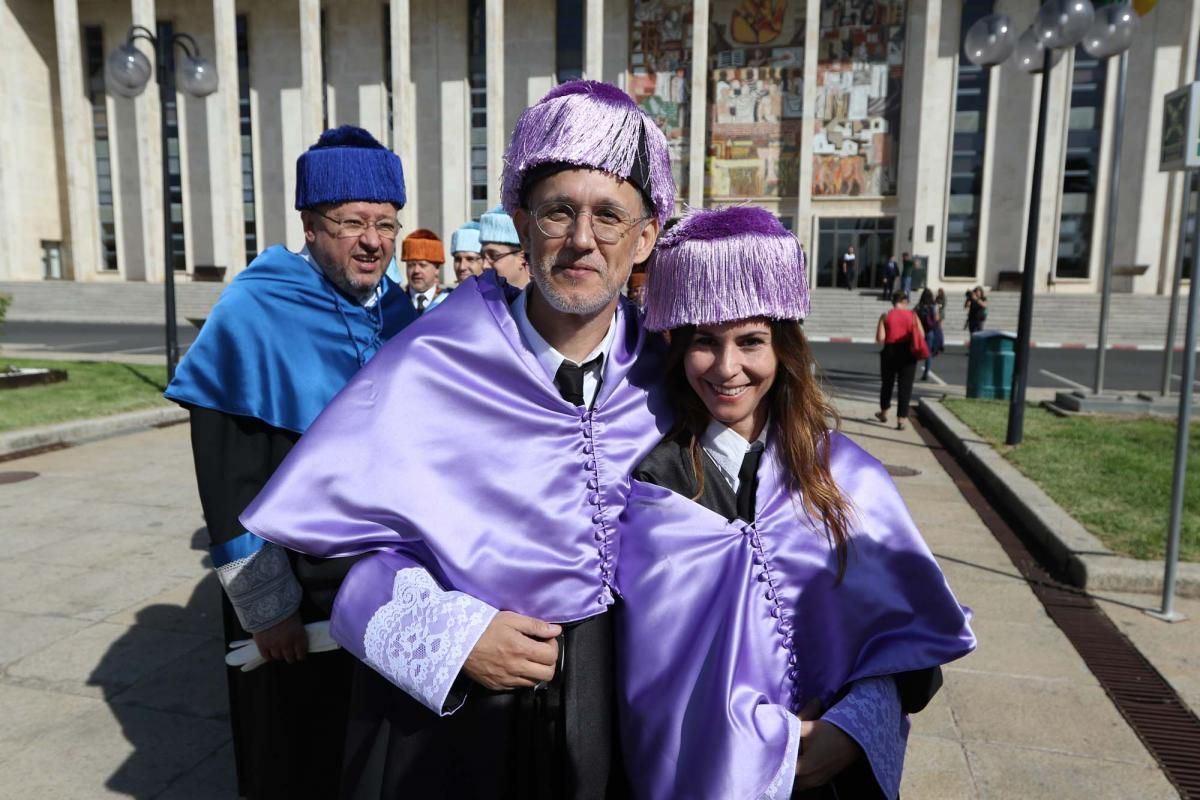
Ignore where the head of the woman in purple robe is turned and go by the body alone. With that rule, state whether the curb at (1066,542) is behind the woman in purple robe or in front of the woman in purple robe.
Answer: behind

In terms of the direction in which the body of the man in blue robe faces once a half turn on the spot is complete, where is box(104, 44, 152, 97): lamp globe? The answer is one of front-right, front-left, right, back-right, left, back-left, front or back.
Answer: front-right

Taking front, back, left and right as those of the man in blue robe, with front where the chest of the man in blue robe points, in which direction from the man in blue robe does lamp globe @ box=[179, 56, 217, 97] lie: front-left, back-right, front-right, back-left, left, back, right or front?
back-left

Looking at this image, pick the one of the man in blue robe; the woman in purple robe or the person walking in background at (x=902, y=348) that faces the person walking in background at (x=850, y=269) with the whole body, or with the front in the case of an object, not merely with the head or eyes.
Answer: the person walking in background at (x=902, y=348)

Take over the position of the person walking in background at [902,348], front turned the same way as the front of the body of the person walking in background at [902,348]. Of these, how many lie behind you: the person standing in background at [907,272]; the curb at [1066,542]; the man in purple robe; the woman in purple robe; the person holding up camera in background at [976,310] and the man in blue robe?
4

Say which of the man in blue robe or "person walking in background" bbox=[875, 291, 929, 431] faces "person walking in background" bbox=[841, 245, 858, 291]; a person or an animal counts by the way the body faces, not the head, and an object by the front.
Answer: "person walking in background" bbox=[875, 291, 929, 431]

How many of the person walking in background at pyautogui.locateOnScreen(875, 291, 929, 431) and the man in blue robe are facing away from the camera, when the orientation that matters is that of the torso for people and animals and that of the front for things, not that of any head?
1

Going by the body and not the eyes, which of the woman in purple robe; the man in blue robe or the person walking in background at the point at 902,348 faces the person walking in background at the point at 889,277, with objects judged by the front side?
the person walking in background at the point at 902,348

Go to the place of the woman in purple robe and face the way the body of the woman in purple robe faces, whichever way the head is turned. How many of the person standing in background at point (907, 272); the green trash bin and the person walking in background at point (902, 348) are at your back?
3

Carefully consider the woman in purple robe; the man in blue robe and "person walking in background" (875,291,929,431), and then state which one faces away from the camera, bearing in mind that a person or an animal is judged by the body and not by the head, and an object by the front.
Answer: the person walking in background

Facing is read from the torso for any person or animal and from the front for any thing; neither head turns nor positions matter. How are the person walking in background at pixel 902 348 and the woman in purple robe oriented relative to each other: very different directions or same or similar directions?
very different directions

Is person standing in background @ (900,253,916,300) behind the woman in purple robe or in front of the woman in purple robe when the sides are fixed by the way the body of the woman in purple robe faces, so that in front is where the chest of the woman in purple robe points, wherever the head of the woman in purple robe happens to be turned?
behind

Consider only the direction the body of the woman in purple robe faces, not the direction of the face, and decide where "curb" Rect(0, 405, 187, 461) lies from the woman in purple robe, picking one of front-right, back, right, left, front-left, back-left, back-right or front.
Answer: back-right

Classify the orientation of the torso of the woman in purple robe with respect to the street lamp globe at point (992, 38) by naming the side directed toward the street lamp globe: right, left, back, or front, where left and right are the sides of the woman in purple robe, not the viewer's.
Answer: back

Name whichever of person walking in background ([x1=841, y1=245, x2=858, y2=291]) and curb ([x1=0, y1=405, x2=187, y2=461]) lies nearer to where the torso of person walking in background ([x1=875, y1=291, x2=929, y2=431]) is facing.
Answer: the person walking in background

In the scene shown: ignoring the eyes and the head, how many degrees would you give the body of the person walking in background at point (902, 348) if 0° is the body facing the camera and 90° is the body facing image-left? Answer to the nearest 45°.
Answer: approximately 180°

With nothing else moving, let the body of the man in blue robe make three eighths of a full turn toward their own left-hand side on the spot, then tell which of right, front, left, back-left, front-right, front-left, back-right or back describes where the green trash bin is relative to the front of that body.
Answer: front-right
